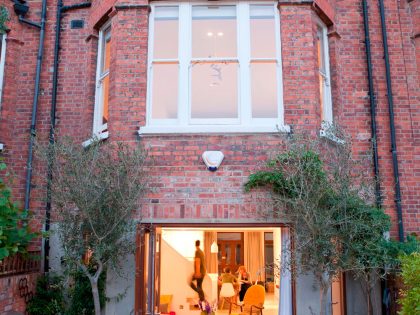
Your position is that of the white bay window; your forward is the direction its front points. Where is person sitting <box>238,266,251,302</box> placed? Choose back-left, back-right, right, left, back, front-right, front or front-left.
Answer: back

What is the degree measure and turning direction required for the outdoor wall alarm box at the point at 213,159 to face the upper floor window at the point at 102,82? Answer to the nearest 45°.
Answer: approximately 135° to its right

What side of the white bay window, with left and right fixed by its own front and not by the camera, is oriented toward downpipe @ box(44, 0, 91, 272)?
right

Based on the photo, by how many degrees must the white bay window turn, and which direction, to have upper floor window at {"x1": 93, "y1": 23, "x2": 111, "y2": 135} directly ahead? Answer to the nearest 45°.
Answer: approximately 135° to its right

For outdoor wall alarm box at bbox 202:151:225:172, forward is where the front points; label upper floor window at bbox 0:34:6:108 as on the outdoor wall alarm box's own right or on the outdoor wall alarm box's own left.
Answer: on the outdoor wall alarm box's own right

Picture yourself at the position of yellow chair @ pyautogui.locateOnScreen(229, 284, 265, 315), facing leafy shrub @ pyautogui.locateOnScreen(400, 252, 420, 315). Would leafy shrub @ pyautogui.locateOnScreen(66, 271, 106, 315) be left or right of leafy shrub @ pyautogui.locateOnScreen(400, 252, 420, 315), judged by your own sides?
right

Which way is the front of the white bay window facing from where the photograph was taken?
facing the viewer

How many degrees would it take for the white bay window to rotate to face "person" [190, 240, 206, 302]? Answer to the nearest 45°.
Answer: approximately 180°

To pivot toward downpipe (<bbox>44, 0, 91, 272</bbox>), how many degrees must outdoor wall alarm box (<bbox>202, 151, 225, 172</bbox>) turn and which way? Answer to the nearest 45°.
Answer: approximately 135° to its right

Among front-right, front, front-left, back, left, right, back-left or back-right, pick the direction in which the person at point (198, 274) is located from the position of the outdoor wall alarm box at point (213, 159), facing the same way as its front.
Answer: back

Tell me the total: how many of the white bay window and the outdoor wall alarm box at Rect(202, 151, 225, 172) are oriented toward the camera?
2

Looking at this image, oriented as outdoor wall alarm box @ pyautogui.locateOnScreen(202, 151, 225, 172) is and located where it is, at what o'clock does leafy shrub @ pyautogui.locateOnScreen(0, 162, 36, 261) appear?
The leafy shrub is roughly at 3 o'clock from the outdoor wall alarm box.

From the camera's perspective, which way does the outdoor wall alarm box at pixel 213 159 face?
toward the camera
